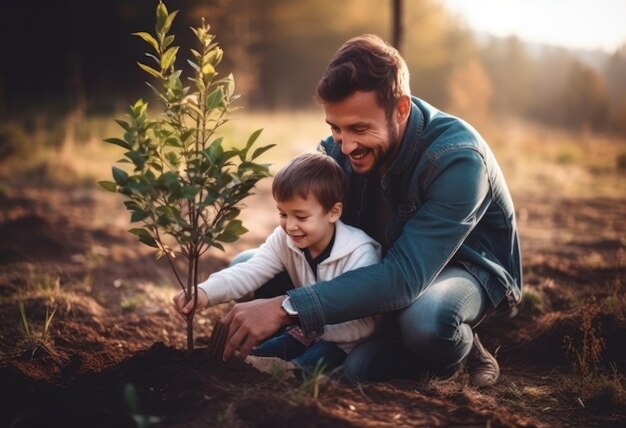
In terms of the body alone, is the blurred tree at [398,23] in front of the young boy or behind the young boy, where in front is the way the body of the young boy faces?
behind

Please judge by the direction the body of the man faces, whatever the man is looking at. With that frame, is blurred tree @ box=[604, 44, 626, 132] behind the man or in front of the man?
behind

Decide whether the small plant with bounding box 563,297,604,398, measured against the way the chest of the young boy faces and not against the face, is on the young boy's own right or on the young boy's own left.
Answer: on the young boy's own left

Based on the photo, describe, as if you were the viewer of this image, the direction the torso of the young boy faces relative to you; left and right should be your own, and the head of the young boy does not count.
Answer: facing the viewer and to the left of the viewer

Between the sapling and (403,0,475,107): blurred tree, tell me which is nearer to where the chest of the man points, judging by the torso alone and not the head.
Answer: the sapling

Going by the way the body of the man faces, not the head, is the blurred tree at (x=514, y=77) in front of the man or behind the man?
behind

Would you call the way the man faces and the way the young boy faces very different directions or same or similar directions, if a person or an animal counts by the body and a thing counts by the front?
same or similar directions

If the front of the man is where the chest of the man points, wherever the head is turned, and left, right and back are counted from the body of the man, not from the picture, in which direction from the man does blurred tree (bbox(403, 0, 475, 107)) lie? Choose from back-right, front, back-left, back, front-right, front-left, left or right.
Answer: back-right

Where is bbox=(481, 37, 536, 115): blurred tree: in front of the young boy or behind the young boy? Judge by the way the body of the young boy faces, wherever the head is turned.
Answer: behind

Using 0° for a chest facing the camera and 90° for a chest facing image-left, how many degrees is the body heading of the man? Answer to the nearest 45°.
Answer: approximately 45°
